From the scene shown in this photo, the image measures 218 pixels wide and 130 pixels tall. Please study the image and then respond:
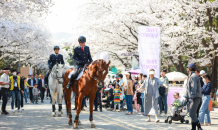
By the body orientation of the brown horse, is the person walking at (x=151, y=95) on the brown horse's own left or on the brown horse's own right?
on the brown horse's own left

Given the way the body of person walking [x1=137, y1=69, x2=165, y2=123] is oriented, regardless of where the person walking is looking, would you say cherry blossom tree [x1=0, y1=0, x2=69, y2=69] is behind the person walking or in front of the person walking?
behind

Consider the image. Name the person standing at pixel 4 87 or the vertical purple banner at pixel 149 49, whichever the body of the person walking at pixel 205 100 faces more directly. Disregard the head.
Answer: the person standing

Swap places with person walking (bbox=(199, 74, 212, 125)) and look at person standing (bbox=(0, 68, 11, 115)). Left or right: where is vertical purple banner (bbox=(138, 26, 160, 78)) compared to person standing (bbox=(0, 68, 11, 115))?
right

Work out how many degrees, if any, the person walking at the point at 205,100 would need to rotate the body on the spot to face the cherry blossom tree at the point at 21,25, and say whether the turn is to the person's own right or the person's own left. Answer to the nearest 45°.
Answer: approximately 45° to the person's own right

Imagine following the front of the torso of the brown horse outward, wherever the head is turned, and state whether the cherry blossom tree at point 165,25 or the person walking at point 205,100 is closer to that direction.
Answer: the person walking
